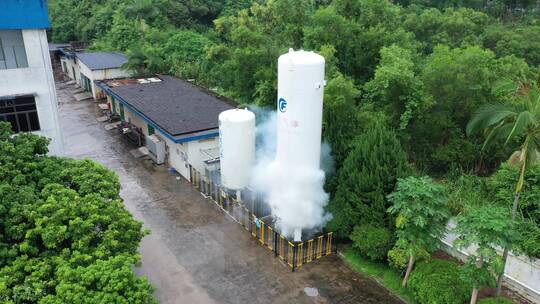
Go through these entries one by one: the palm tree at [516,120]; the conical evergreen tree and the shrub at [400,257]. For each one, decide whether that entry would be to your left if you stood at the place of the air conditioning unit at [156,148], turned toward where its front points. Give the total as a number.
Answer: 3

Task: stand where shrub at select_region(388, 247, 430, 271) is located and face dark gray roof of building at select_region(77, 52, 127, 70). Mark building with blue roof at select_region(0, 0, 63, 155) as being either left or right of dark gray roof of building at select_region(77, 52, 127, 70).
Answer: left

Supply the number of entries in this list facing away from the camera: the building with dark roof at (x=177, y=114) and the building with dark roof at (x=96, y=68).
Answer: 0

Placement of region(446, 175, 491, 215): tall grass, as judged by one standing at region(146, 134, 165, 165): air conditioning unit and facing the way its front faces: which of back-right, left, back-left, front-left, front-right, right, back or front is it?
left

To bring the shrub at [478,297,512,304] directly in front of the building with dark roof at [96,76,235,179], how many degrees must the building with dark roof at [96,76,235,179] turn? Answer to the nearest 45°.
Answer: approximately 90° to its left

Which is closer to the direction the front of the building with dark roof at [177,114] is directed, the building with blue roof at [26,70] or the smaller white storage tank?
the building with blue roof

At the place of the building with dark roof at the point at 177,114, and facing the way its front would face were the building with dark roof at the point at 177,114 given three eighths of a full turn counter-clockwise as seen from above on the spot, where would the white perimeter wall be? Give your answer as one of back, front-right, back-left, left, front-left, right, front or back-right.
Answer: front-right

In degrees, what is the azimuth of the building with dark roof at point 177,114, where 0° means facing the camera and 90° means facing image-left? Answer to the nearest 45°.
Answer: approximately 45°

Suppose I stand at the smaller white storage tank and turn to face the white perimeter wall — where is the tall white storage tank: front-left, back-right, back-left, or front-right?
front-right

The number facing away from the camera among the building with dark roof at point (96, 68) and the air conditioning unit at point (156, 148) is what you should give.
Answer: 0

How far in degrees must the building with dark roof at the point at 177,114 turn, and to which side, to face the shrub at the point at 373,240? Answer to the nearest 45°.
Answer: approximately 90° to its left

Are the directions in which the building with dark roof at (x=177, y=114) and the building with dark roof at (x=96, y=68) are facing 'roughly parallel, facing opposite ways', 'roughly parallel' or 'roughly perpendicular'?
roughly parallel

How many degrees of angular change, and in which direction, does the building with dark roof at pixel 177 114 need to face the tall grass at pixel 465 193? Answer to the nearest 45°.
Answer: approximately 90° to its left

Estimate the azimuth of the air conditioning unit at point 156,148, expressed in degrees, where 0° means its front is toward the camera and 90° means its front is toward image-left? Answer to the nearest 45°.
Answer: approximately 45°

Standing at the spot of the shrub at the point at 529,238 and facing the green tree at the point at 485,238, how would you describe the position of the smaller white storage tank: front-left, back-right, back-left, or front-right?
front-right

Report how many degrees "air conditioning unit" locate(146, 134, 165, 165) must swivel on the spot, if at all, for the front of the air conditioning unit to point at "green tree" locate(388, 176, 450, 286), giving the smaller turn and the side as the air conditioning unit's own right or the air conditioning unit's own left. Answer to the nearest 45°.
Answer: approximately 90° to the air conditioning unit's own left
